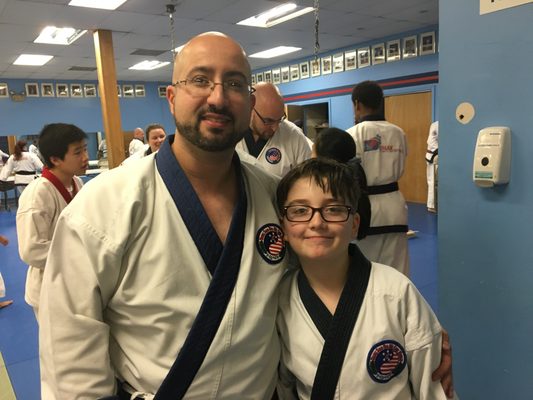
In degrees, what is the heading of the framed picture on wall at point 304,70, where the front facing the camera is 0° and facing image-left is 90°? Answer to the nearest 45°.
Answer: approximately 45°

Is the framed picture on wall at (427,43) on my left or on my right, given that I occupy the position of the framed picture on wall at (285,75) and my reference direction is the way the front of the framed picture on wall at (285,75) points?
on my left

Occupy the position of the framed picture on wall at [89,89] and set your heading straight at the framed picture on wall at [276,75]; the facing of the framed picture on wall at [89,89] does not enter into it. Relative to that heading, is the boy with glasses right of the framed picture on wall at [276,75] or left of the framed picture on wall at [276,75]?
right

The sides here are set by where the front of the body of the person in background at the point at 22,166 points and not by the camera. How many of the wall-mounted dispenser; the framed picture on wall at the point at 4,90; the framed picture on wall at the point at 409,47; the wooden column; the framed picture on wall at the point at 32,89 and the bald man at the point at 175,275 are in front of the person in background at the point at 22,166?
2

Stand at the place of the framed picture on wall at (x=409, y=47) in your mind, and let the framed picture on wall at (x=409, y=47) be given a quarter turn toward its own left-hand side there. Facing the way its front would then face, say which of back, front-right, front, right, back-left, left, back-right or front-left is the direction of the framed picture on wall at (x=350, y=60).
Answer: back

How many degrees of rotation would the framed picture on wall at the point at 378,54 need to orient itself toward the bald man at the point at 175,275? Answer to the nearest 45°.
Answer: approximately 45° to its left

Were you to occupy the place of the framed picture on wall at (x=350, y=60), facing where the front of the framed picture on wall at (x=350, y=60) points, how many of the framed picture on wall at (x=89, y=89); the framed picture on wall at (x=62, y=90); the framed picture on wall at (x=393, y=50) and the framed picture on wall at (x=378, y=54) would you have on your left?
2

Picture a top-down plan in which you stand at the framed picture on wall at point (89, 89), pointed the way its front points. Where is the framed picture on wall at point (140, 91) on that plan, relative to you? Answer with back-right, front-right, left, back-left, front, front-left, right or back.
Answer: left

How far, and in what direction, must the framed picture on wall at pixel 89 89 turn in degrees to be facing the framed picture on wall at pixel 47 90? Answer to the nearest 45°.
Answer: approximately 90° to its right

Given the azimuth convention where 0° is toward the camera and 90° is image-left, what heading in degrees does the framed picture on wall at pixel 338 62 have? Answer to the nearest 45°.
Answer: approximately 45°

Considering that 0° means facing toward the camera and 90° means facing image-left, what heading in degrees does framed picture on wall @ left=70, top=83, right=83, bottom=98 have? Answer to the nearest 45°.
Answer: approximately 0°

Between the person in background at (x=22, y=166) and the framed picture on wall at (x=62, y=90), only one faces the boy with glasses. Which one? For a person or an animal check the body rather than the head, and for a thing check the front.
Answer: the framed picture on wall
